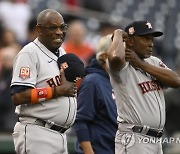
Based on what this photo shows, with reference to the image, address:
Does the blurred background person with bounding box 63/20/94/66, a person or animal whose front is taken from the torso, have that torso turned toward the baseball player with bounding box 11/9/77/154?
yes

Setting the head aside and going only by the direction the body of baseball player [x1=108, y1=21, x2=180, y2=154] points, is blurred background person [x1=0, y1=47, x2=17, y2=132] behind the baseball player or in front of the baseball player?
behind

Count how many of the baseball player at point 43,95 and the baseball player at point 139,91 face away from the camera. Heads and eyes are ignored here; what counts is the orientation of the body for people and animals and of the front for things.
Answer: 0

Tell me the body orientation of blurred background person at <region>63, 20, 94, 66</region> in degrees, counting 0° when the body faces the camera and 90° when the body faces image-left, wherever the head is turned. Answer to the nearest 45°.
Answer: approximately 0°

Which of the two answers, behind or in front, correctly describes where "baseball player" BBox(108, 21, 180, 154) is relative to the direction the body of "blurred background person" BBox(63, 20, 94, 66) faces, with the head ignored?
in front

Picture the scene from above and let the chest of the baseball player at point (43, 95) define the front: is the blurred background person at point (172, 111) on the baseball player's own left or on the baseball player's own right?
on the baseball player's own left

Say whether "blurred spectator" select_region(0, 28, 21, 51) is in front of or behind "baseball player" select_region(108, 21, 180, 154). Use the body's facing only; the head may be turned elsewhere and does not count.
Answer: behind
